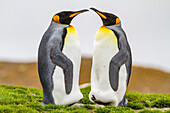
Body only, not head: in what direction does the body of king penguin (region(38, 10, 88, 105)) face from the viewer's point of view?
to the viewer's right
